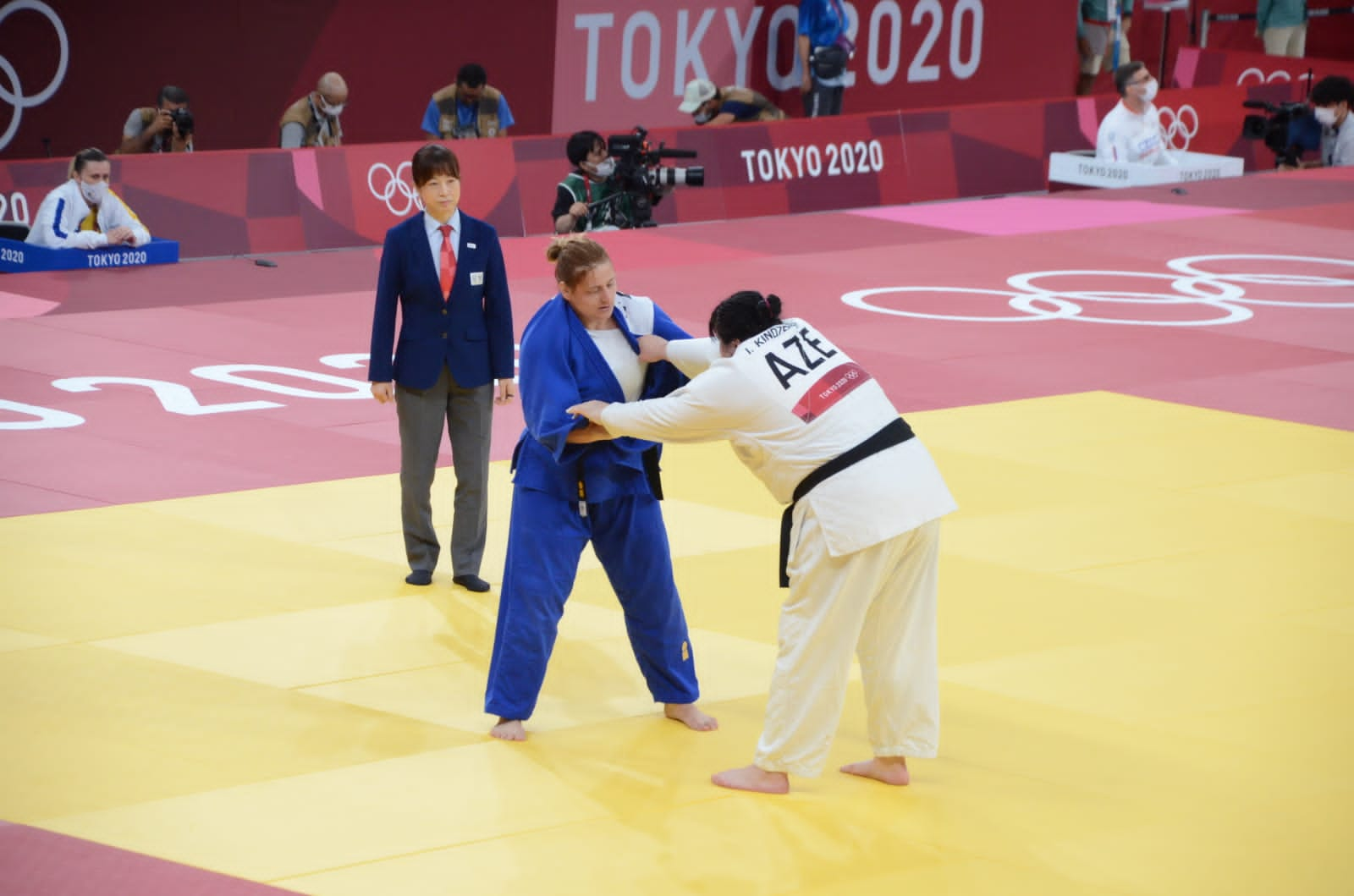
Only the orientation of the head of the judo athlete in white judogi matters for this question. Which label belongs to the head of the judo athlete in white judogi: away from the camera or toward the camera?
away from the camera

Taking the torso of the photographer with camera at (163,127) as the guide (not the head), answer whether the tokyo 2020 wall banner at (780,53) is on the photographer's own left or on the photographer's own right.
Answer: on the photographer's own left

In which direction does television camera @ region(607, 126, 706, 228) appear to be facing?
to the viewer's right

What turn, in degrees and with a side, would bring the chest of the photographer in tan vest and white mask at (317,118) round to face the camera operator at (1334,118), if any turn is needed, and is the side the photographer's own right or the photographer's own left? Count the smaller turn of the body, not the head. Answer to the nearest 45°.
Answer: approximately 45° to the photographer's own left

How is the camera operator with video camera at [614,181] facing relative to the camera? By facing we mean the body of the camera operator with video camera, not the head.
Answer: to the viewer's right

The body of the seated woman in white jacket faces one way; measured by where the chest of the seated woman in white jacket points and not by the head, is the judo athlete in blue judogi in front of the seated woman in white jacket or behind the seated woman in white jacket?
in front

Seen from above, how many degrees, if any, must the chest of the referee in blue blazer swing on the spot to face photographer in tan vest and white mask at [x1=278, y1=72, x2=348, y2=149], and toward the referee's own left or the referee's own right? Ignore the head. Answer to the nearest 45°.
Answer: approximately 180°

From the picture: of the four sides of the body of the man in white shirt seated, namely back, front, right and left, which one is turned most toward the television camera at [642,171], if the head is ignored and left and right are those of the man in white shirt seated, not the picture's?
right

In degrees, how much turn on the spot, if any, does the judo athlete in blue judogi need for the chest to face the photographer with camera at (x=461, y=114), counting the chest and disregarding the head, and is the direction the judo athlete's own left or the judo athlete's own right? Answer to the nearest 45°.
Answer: approximately 135° to the judo athlete's own left

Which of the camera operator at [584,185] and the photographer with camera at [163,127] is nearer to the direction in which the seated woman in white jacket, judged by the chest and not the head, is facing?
the camera operator
